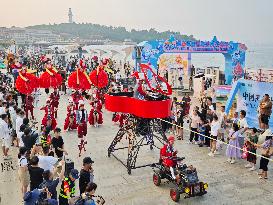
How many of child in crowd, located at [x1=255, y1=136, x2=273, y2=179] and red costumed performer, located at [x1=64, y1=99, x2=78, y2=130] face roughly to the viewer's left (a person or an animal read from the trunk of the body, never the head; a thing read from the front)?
1

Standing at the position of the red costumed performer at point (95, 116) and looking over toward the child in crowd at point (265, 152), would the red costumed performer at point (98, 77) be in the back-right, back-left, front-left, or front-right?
back-left

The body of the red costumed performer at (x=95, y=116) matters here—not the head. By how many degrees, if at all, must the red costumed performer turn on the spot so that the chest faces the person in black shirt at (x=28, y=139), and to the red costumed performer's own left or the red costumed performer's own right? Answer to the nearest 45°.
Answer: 0° — they already face them

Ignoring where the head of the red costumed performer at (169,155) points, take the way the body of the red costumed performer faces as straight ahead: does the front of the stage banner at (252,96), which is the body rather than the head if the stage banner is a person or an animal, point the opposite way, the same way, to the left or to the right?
to the right

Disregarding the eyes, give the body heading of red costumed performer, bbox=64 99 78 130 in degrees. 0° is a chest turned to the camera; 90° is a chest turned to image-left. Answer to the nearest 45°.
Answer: approximately 0°

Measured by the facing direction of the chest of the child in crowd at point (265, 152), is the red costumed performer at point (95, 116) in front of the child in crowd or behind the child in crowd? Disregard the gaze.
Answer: in front

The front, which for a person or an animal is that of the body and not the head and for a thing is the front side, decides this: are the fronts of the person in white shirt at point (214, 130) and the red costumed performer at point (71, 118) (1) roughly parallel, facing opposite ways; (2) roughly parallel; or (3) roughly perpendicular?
roughly perpendicular
